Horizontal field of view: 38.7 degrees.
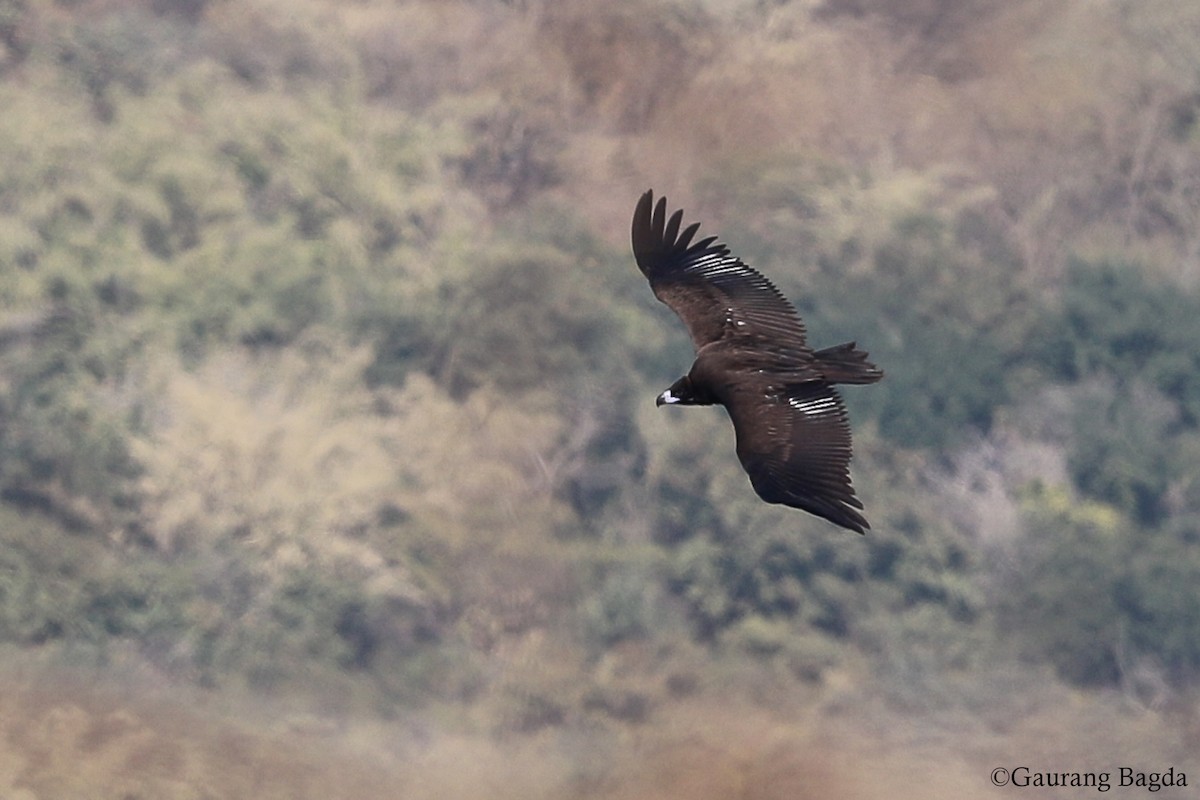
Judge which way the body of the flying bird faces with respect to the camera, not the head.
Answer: to the viewer's left
